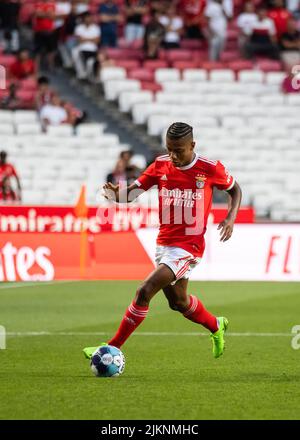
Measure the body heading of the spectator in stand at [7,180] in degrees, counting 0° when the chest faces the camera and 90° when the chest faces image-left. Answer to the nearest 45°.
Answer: approximately 0°

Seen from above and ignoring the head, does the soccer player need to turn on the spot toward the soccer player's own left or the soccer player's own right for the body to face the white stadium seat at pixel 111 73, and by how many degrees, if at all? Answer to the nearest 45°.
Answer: approximately 135° to the soccer player's own right

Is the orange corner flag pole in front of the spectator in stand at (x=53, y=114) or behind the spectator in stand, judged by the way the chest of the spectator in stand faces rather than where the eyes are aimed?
in front

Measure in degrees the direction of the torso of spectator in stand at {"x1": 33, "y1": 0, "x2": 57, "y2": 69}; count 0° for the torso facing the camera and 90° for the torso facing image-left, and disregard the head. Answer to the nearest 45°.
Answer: approximately 0°

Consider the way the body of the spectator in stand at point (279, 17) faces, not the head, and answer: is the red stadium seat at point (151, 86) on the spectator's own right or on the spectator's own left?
on the spectator's own right

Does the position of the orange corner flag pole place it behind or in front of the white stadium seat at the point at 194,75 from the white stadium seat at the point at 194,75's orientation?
in front

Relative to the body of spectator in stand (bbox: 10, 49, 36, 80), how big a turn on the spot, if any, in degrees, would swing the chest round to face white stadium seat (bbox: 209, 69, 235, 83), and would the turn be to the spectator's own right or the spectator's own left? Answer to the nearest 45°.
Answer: approximately 90° to the spectator's own left

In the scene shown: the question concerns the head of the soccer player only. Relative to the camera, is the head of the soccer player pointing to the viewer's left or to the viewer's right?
to the viewer's left

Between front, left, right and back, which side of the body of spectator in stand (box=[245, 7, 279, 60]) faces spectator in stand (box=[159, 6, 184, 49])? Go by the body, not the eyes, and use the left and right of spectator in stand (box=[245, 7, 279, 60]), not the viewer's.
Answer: right

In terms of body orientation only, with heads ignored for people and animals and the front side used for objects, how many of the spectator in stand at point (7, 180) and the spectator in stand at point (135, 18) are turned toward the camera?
2

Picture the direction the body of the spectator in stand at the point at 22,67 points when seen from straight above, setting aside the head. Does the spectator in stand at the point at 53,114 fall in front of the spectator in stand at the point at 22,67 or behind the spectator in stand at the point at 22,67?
in front
